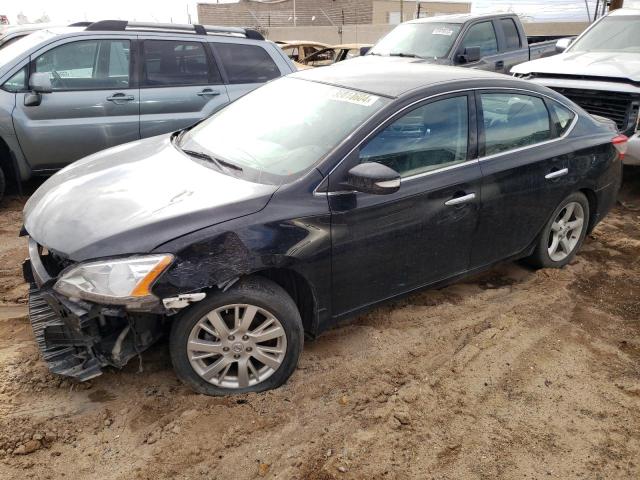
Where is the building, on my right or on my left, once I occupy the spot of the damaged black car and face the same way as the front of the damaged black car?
on my right

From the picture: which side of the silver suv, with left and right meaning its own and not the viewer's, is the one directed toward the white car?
back

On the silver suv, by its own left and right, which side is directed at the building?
right

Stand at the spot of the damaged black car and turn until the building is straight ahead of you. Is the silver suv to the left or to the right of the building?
left

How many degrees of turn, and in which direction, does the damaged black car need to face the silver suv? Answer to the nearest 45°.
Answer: approximately 90° to its right

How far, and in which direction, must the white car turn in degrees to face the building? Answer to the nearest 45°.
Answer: approximately 90° to its right

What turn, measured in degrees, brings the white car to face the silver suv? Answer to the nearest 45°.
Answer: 0° — it already faces it

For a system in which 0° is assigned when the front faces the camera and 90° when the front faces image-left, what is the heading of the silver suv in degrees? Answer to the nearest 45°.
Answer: approximately 90°

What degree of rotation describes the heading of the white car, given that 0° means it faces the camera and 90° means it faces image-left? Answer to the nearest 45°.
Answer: approximately 45°

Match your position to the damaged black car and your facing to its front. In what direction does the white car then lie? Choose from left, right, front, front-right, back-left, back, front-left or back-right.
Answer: back
